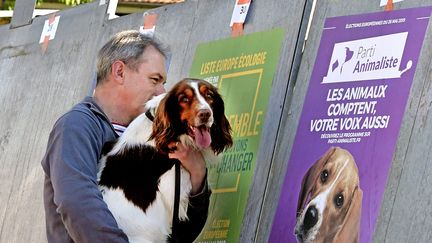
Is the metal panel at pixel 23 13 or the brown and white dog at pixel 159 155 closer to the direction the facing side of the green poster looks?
the brown and white dog

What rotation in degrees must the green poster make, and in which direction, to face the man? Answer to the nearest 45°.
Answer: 0° — it already faces them

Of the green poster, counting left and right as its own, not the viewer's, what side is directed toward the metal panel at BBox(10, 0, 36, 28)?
right

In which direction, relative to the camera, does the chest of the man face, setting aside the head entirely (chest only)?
to the viewer's right

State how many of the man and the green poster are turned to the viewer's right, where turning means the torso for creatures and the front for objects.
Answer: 1

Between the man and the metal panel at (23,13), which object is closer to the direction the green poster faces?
the man

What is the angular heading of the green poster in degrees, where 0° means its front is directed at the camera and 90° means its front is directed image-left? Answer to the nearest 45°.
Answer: approximately 45°
